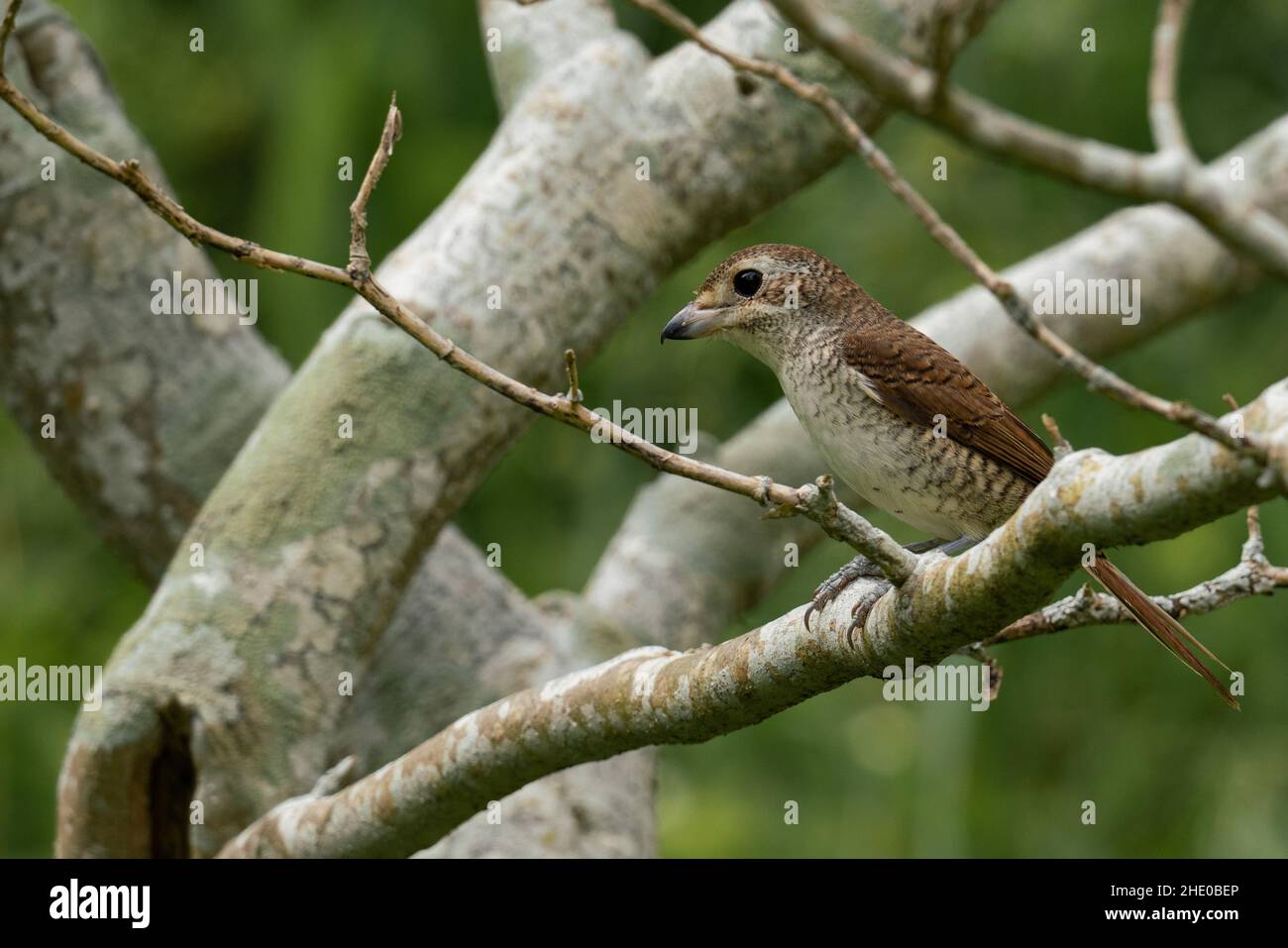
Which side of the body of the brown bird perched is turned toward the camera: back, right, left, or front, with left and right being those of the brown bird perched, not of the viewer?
left

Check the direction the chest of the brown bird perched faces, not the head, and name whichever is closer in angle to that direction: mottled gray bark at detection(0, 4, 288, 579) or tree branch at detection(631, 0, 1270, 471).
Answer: the mottled gray bark

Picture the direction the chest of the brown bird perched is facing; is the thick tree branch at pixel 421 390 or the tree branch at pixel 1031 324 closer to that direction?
the thick tree branch
